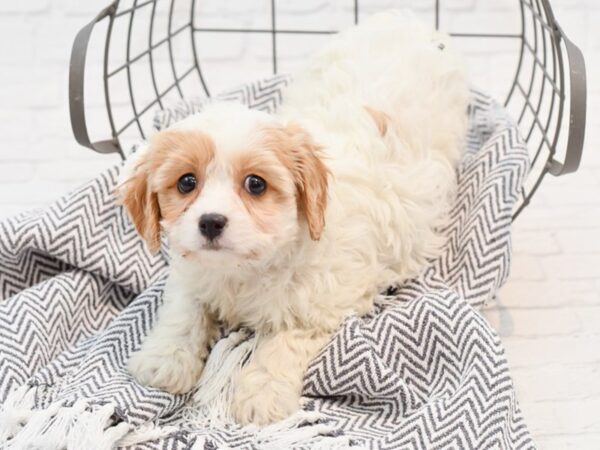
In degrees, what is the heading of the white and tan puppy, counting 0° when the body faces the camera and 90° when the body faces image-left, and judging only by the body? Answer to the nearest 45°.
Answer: approximately 45°
